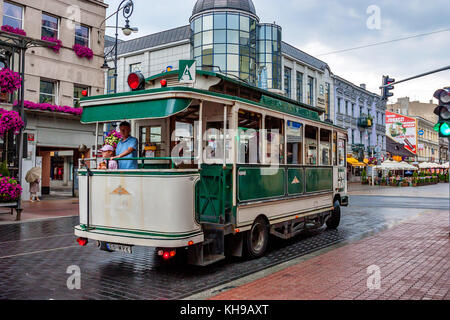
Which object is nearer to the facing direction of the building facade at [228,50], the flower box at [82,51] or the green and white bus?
the green and white bus

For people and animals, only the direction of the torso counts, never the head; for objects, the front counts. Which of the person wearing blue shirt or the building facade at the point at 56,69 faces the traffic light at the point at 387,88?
the building facade

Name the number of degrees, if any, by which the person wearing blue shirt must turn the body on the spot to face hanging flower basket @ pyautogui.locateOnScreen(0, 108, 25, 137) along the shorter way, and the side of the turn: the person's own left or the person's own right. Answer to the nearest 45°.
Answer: approximately 90° to the person's own right

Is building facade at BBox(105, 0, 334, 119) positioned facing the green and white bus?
yes

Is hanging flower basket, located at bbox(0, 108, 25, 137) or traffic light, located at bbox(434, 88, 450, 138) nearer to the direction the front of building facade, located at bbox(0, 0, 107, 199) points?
the traffic light

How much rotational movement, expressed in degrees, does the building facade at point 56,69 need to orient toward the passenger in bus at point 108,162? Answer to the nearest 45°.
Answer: approximately 45° to its right

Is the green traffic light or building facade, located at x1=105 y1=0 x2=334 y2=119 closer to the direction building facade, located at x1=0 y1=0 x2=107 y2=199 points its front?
the green traffic light

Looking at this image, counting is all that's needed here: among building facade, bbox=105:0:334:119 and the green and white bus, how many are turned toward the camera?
1

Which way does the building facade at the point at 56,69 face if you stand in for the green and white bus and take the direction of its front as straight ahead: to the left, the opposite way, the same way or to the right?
to the right

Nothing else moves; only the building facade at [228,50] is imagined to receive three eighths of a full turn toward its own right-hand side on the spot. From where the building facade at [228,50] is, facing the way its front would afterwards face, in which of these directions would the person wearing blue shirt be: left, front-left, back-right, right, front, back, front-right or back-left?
back-left

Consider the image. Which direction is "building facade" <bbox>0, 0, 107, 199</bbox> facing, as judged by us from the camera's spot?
facing the viewer and to the right of the viewer

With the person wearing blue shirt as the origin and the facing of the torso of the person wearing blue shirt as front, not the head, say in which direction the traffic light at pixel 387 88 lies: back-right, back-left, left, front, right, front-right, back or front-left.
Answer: back

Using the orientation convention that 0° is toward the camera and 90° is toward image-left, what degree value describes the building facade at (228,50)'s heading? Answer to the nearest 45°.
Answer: approximately 0°
